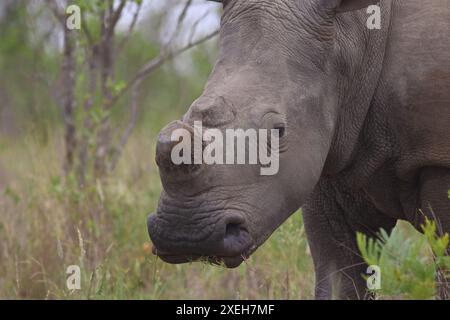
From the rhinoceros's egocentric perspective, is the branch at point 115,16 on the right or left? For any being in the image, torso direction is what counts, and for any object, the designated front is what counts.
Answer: on its right
